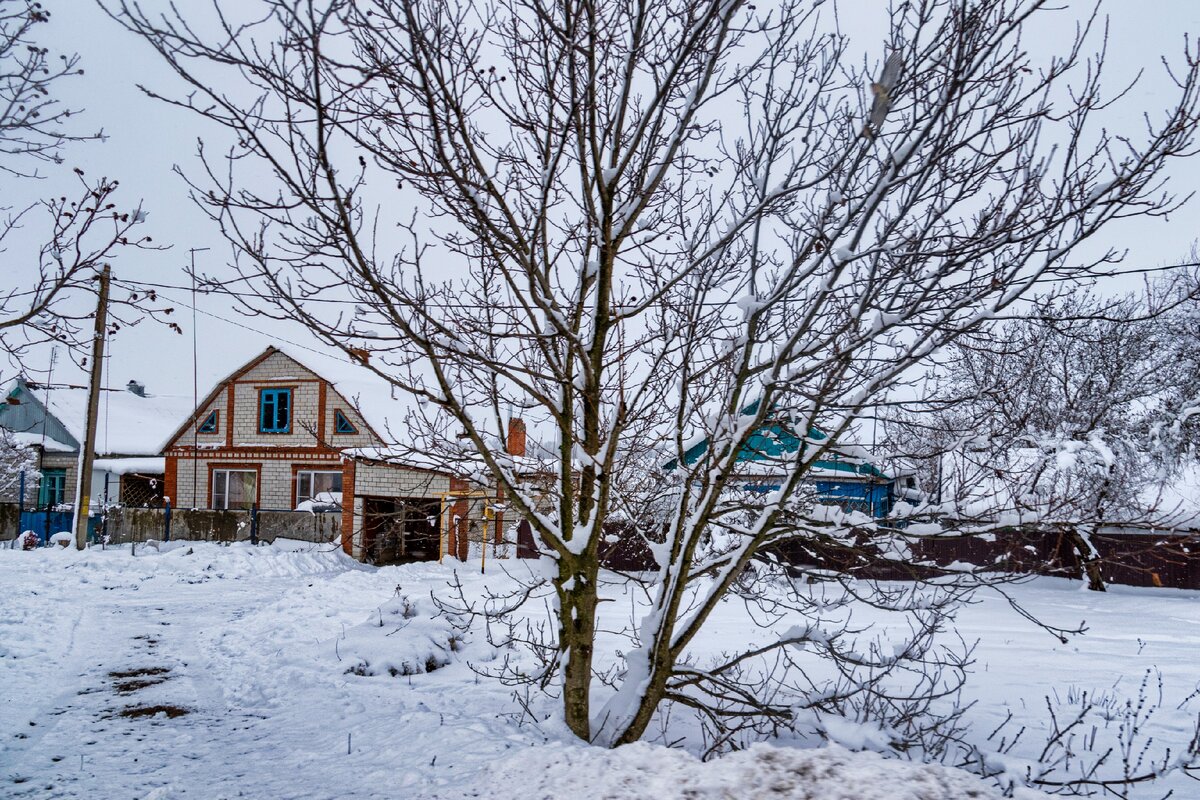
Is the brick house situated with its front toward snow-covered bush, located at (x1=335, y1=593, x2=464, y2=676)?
yes

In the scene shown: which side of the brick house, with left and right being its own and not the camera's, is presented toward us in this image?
front

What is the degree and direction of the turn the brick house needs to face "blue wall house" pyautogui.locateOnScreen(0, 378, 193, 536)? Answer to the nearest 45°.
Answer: approximately 135° to its right

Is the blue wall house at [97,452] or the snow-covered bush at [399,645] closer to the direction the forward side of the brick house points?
the snow-covered bush

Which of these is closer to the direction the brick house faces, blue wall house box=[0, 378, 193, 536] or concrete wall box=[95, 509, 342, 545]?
the concrete wall
